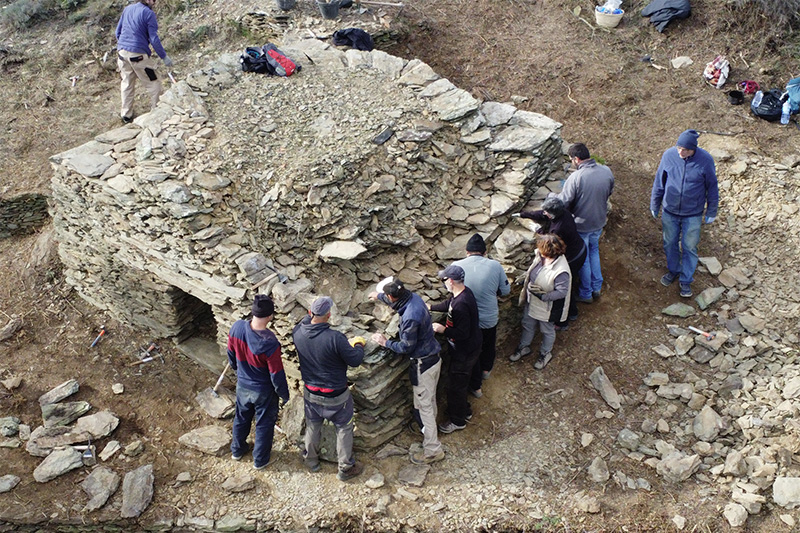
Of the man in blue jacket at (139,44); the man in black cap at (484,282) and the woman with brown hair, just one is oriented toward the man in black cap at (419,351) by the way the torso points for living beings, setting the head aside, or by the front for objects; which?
the woman with brown hair

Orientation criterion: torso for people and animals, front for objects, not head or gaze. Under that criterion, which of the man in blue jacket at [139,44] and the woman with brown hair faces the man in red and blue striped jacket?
the woman with brown hair

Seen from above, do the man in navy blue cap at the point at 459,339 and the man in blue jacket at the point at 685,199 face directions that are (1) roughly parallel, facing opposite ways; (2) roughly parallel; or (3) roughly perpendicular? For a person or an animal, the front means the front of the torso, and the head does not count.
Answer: roughly perpendicular

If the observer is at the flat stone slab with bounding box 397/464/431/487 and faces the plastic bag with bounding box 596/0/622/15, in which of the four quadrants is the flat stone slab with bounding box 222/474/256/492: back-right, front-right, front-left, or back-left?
back-left

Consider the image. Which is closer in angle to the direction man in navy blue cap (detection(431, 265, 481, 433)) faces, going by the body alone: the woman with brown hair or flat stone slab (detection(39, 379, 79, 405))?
the flat stone slab

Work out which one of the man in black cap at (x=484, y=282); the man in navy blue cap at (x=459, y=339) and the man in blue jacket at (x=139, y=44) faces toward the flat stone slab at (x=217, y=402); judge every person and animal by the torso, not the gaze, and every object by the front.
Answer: the man in navy blue cap at (x=459, y=339)
